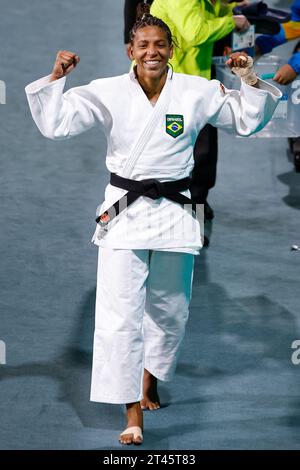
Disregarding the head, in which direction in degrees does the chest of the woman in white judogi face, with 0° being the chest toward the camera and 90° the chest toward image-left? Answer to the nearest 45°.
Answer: approximately 0°

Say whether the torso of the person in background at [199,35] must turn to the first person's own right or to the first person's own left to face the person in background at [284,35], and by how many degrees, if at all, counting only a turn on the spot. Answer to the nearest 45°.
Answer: approximately 45° to the first person's own left

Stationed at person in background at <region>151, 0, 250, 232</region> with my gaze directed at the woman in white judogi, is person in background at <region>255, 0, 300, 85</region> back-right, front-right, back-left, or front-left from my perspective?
back-left

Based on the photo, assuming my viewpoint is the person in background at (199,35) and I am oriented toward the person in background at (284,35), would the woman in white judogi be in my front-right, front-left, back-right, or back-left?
back-right

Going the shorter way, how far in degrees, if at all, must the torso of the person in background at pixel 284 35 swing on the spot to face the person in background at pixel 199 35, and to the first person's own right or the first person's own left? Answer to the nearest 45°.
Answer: approximately 45° to the first person's own left

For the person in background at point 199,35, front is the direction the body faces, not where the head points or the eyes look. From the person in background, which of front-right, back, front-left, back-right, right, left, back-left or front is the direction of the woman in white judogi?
right

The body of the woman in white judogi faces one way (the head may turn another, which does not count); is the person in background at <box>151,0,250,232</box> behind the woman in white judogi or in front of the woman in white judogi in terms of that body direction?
behind

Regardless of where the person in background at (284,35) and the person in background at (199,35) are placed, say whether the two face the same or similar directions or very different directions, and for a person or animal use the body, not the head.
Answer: very different directions

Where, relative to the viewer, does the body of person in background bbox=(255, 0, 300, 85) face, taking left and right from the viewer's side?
facing to the left of the viewer

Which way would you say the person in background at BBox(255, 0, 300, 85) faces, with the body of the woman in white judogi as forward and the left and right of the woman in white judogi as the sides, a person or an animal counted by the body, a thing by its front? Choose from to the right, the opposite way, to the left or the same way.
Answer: to the right
